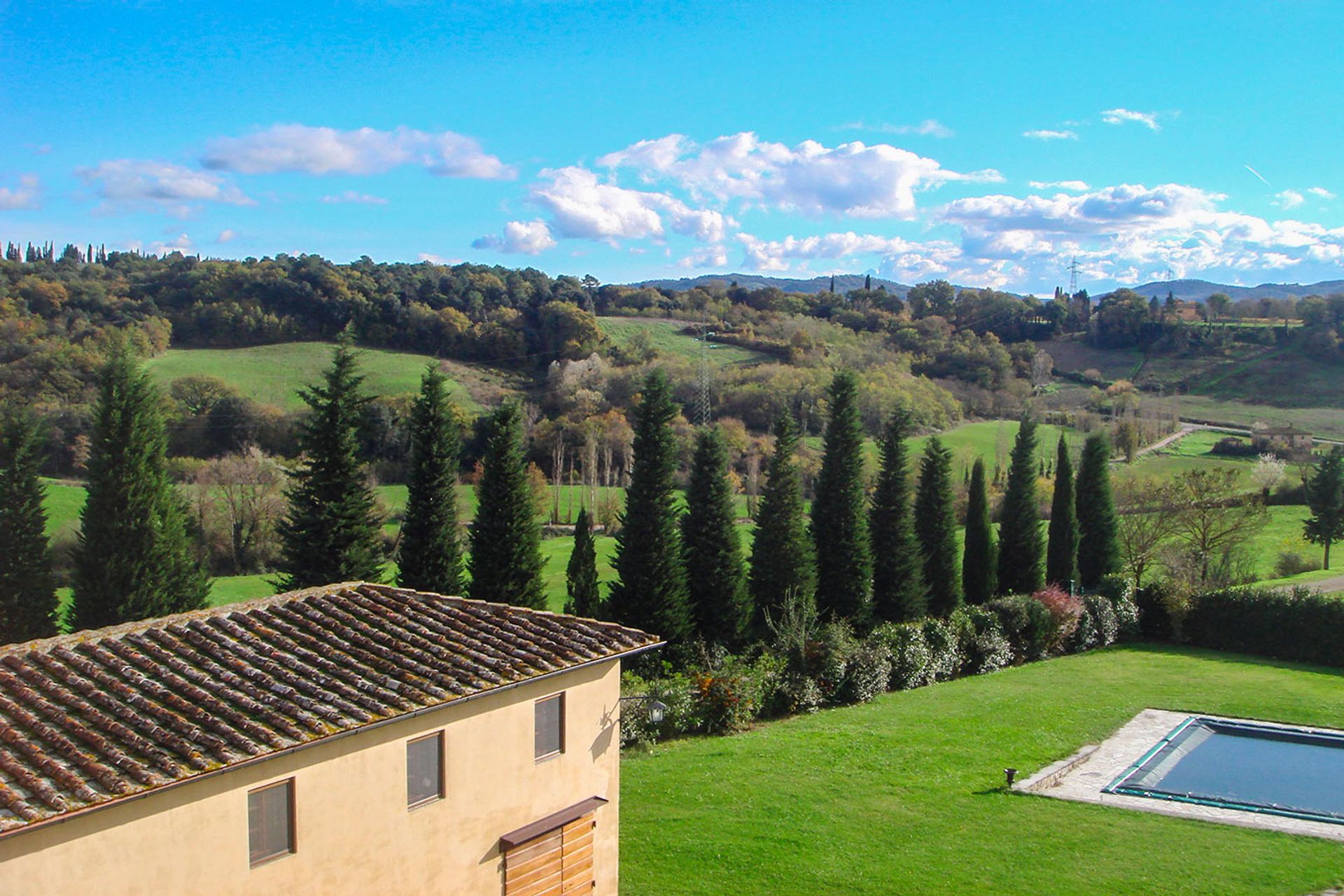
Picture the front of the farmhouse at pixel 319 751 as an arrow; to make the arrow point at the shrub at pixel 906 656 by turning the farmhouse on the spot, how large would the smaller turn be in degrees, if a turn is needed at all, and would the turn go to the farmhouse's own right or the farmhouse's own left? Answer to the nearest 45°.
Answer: approximately 90° to the farmhouse's own left

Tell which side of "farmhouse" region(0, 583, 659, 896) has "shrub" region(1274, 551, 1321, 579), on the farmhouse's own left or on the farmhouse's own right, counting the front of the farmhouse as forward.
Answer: on the farmhouse's own left

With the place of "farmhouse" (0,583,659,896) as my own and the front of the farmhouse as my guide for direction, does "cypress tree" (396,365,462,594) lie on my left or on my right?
on my left

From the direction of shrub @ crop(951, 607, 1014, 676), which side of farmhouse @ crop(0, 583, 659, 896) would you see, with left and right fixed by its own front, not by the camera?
left

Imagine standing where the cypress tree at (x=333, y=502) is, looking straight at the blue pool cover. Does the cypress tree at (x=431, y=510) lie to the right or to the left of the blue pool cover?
left

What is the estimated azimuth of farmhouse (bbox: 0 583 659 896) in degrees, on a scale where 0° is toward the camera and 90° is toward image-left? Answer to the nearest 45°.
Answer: approximately 315°

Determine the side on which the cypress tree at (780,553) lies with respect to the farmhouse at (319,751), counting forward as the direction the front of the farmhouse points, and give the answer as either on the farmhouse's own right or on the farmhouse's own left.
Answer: on the farmhouse's own left

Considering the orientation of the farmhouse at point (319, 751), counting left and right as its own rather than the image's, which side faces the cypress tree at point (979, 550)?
left

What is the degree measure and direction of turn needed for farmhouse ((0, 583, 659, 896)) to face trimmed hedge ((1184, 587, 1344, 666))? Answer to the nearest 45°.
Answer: approximately 90° to its left

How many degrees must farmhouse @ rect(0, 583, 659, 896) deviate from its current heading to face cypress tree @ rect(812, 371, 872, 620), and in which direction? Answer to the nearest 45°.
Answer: approximately 90° to its left
